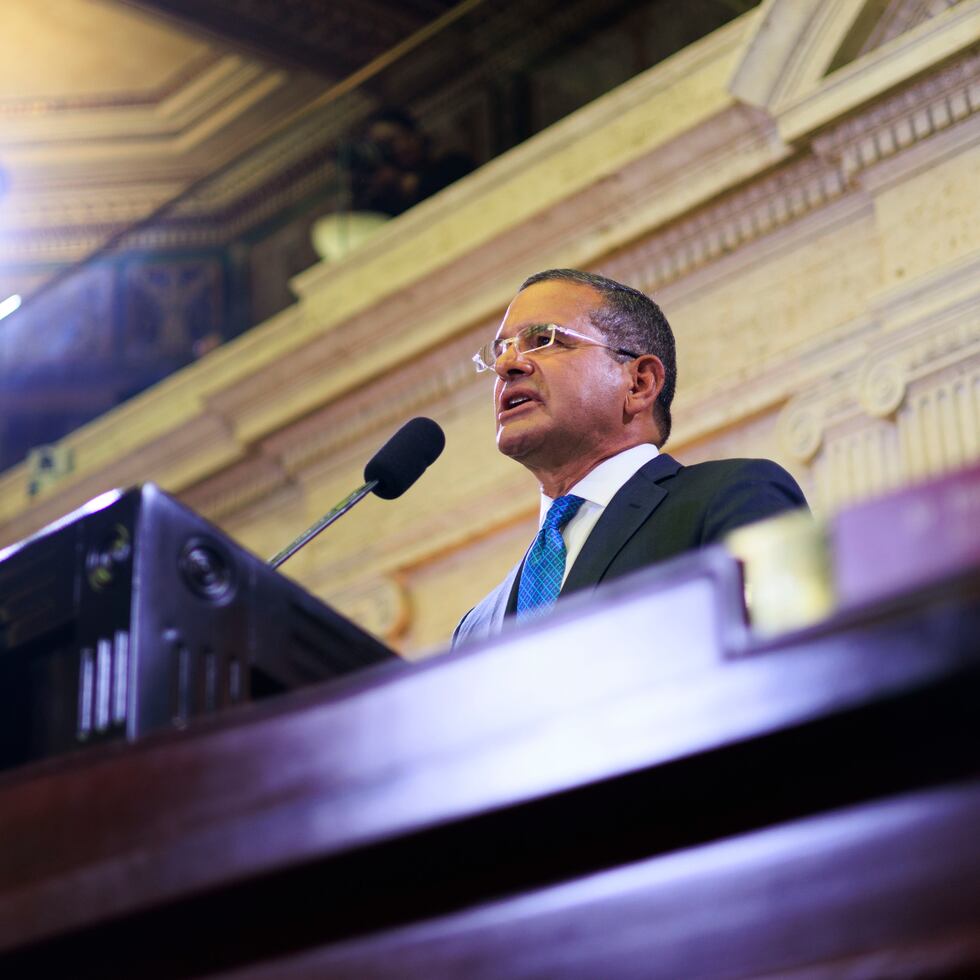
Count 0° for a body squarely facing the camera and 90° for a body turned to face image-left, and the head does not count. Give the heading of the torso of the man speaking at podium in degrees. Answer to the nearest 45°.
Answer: approximately 45°

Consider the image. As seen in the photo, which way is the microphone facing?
to the viewer's right

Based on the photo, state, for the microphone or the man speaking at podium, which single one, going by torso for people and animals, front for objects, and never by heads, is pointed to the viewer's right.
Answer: the microphone

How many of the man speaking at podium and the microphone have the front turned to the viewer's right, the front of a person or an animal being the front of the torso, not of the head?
1
